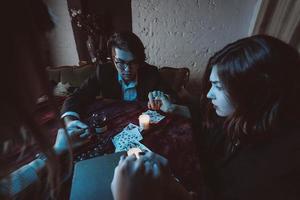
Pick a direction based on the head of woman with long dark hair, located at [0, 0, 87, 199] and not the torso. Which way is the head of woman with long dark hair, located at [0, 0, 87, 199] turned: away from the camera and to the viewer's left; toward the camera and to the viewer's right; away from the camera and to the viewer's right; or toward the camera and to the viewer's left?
away from the camera and to the viewer's right

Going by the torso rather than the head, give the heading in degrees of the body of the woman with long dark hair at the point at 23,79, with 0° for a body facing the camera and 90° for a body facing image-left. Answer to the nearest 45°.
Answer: approximately 270°

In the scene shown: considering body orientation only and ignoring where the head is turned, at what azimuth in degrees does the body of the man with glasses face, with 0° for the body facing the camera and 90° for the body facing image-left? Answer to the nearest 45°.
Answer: approximately 0°

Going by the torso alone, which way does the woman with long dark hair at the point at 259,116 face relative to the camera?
to the viewer's left

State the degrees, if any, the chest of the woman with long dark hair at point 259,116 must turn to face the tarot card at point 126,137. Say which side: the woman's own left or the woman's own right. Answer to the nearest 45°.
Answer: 0° — they already face it

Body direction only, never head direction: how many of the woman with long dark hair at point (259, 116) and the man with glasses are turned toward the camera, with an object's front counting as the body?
1

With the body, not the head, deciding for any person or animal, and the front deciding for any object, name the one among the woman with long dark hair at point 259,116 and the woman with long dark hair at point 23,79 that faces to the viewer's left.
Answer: the woman with long dark hair at point 259,116

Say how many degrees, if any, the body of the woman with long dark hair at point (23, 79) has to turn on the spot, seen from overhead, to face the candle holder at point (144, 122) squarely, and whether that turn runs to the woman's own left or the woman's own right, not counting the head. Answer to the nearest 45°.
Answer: approximately 45° to the woman's own left

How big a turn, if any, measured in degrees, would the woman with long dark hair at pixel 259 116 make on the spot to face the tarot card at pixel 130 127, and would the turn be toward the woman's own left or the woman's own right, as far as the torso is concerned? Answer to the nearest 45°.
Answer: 0° — they already face it
